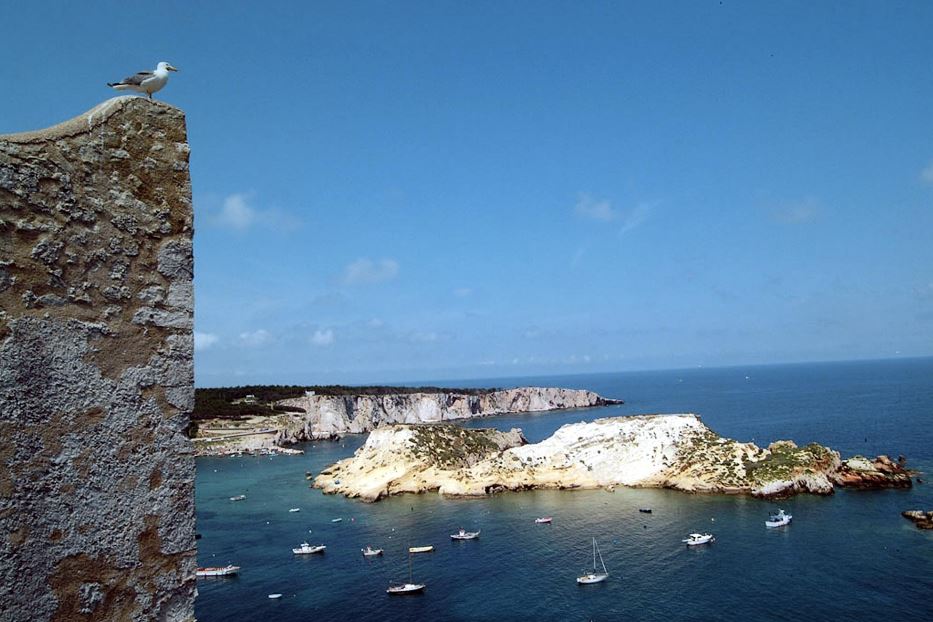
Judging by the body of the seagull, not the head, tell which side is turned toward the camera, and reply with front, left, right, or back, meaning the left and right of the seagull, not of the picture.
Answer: right
